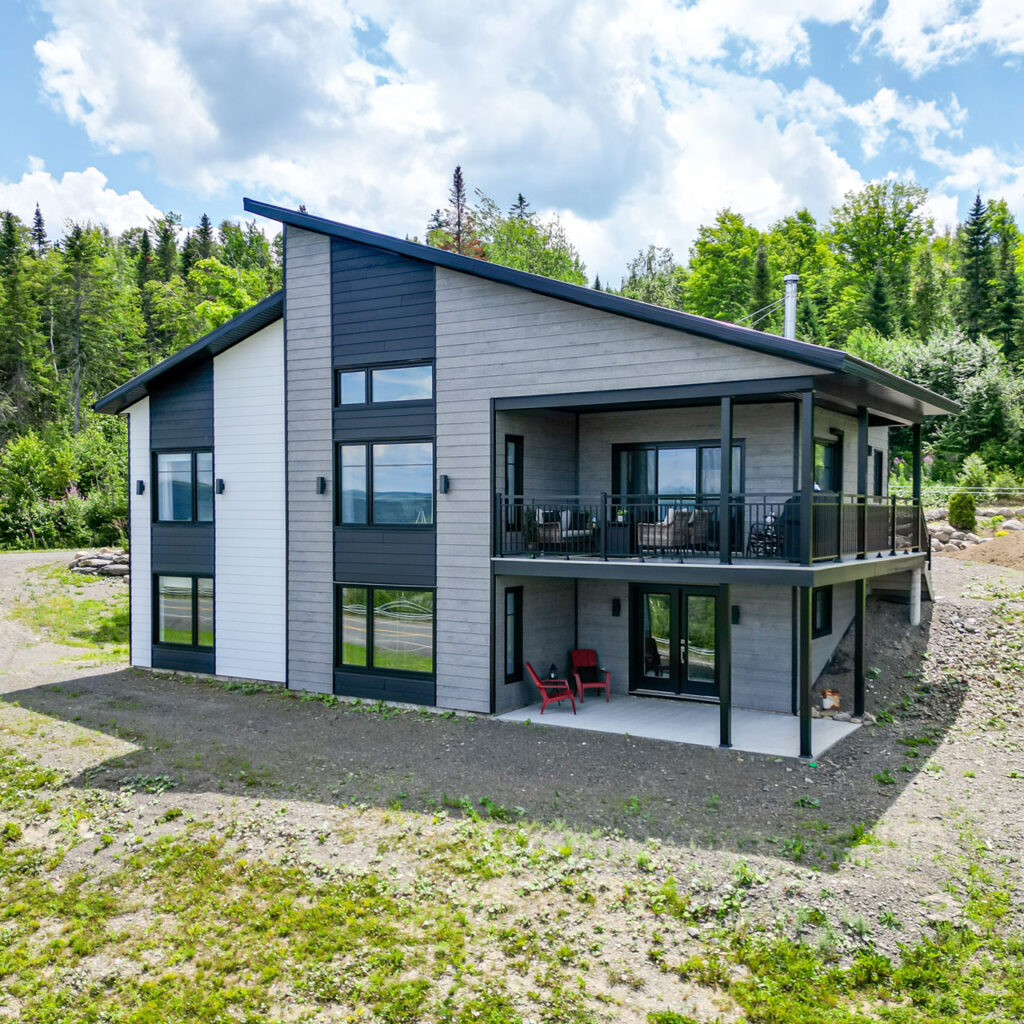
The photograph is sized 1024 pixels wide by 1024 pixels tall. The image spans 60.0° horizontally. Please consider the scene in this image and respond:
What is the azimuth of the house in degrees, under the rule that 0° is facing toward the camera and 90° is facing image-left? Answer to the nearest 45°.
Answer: approximately 0°

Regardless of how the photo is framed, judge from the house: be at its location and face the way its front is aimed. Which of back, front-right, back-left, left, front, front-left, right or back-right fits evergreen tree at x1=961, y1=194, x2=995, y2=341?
back-left

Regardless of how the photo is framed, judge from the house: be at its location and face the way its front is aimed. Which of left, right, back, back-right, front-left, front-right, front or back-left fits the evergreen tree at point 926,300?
back-left

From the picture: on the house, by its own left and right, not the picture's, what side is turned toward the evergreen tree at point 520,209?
back

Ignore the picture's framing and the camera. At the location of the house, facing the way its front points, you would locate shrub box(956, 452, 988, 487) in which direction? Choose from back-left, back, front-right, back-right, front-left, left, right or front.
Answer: back-left

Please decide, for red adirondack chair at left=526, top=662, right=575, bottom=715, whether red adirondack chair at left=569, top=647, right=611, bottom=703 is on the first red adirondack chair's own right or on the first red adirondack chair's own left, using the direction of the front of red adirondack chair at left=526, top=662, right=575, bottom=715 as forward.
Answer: on the first red adirondack chair's own left

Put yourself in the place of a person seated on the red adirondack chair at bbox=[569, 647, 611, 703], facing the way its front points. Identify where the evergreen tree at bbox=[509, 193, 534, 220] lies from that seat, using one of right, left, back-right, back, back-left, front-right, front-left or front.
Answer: back-left

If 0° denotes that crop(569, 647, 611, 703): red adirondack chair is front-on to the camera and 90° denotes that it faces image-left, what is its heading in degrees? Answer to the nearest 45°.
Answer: approximately 315°

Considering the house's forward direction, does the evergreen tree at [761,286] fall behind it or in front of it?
behind

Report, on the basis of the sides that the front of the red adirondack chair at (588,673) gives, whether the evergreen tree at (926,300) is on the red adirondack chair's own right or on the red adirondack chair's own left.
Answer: on the red adirondack chair's own left
